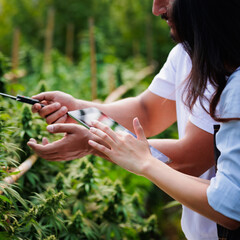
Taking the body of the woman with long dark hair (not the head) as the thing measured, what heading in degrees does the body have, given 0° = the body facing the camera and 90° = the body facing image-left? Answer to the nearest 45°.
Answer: approximately 90°
